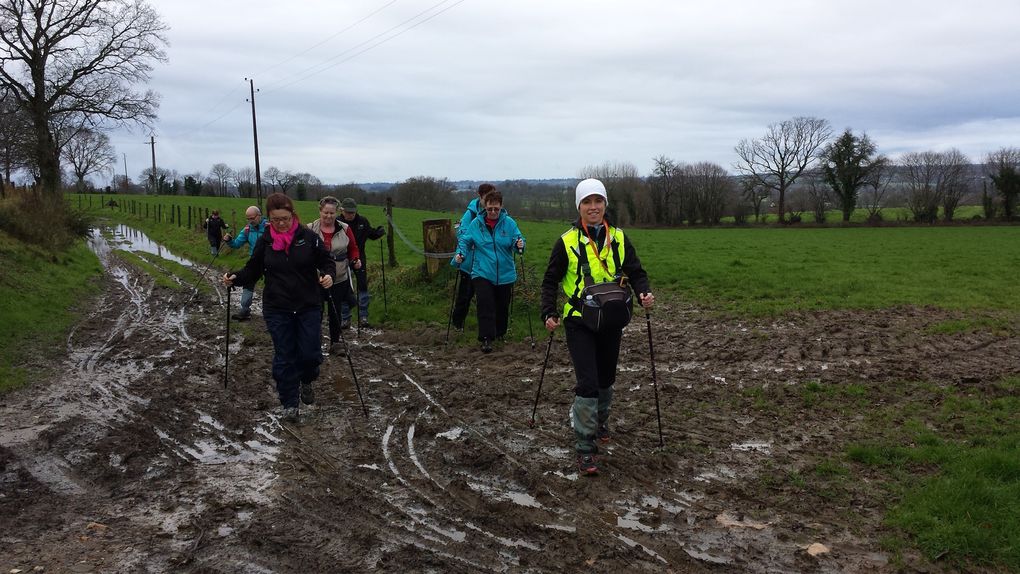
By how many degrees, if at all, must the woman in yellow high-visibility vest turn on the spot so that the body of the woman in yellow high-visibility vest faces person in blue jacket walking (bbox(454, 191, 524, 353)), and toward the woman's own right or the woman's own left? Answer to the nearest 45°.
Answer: approximately 180°

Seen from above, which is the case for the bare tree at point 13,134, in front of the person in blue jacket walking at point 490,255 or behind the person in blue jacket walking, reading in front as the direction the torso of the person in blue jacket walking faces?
behind

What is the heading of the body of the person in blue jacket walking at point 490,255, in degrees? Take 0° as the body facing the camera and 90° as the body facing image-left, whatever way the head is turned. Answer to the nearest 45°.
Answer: approximately 0°

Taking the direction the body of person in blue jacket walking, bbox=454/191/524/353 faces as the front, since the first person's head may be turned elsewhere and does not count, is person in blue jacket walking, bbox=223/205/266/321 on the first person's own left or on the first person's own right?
on the first person's own right

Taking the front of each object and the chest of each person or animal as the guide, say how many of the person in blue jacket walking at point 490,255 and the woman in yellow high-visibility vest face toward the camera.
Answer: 2

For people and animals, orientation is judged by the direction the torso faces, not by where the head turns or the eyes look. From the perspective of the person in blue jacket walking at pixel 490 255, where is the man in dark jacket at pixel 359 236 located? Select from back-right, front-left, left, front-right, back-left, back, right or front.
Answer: back-right

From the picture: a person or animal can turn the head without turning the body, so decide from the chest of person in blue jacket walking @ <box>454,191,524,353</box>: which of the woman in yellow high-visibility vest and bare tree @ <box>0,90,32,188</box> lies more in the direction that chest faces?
the woman in yellow high-visibility vest

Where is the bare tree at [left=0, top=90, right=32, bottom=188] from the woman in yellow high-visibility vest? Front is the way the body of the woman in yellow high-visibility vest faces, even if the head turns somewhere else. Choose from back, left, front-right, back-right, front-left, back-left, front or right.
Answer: back-right
